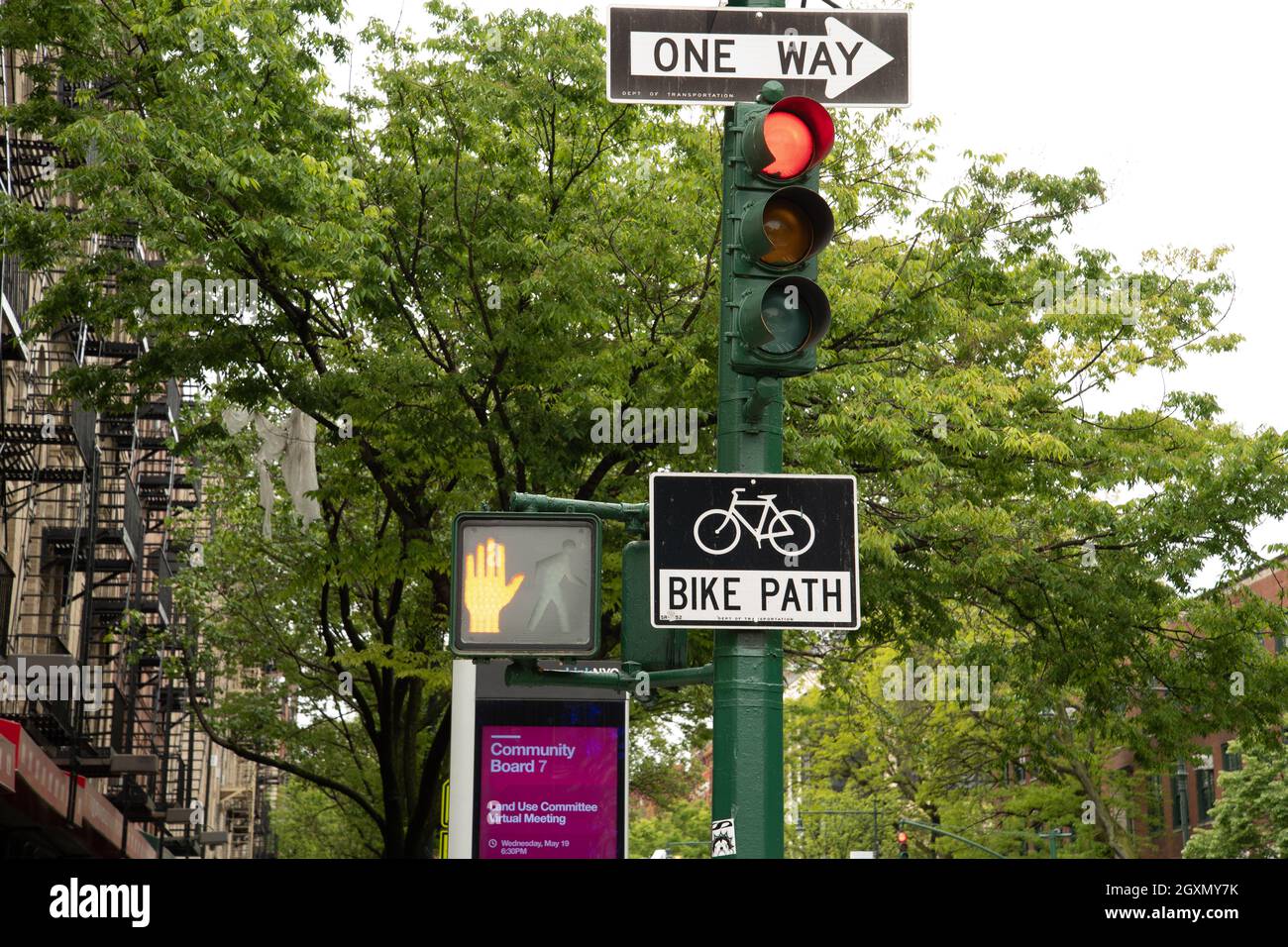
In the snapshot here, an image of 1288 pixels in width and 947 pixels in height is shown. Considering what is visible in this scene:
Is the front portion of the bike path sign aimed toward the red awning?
no

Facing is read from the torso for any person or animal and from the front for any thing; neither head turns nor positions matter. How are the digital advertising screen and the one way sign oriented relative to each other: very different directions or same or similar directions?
same or similar directions

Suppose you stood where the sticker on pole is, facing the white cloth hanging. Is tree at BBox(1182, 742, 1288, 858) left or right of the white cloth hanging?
right

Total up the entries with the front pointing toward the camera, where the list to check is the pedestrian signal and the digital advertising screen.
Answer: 2

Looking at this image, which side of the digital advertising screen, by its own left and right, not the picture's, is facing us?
front

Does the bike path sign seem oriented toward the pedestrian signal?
no

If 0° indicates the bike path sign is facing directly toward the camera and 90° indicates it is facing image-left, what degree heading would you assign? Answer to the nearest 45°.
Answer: approximately 0°

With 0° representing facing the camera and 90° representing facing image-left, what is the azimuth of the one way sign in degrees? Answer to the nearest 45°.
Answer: approximately 0°

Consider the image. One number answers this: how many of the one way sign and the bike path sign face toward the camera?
2

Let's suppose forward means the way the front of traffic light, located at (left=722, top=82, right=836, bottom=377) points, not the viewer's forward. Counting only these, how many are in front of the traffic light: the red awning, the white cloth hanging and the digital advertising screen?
0
